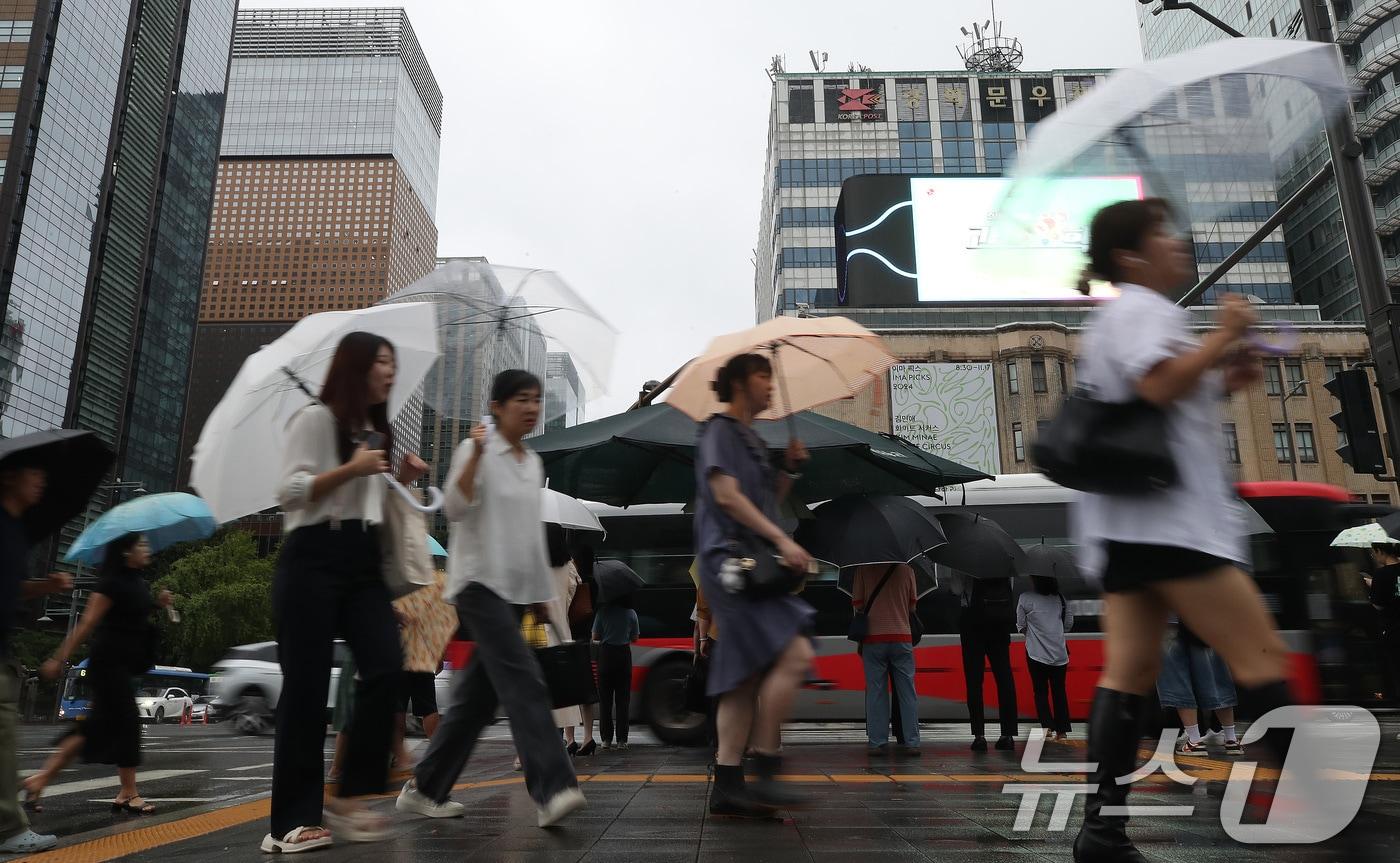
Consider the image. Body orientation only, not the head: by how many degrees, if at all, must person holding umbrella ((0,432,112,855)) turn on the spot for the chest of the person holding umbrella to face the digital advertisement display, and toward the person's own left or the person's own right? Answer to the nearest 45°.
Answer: approximately 45° to the person's own left

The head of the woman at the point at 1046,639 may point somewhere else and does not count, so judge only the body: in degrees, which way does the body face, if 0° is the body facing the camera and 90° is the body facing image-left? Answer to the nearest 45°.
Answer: approximately 180°

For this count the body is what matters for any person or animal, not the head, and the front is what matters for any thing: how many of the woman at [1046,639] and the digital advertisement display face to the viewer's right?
0

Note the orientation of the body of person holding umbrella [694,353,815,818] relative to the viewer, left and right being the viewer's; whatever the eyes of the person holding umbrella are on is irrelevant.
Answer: facing to the right of the viewer

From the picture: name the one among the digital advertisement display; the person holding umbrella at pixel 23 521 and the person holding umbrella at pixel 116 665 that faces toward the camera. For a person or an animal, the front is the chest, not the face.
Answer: the digital advertisement display

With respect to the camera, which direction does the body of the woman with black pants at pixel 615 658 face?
away from the camera

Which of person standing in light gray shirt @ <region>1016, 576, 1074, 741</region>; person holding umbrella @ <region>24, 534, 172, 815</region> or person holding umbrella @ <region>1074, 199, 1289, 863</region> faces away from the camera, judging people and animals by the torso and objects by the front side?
the person standing in light gray shirt

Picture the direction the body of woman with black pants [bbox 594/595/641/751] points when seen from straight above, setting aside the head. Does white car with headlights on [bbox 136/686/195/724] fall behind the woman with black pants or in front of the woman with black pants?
in front

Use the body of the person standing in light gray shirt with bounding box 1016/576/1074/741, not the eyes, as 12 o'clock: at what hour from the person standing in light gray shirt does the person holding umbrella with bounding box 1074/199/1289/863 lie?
The person holding umbrella is roughly at 6 o'clock from the person standing in light gray shirt.

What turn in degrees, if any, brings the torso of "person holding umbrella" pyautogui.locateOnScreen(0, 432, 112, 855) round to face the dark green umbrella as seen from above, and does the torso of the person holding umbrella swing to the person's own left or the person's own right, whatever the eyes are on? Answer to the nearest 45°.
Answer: approximately 45° to the person's own left
